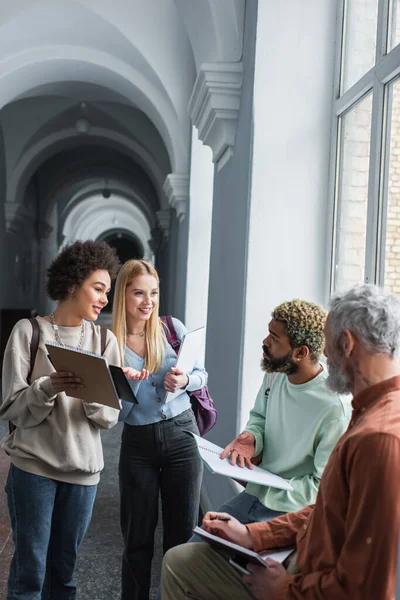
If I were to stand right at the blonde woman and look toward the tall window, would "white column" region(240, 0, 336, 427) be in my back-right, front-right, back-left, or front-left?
front-left

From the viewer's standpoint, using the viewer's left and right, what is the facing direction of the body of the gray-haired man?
facing to the left of the viewer

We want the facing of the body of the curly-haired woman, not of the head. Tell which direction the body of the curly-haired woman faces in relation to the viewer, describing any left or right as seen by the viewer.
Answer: facing the viewer and to the right of the viewer

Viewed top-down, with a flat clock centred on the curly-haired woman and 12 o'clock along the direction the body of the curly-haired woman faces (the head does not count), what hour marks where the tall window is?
The tall window is roughly at 10 o'clock from the curly-haired woman.

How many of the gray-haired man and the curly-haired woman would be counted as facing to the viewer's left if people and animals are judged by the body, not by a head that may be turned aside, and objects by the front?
1

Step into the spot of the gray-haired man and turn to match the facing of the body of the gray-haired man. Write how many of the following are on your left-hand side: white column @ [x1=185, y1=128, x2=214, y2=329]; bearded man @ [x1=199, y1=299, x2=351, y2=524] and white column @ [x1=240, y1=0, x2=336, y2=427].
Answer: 0

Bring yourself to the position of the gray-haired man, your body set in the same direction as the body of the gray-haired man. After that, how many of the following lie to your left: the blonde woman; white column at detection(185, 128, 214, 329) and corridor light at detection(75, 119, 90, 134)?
0

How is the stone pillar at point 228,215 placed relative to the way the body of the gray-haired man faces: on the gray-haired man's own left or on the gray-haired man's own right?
on the gray-haired man's own right

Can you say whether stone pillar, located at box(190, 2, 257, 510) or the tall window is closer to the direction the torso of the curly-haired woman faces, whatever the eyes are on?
the tall window

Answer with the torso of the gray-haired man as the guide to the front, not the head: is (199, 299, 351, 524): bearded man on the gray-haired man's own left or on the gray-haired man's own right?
on the gray-haired man's own right

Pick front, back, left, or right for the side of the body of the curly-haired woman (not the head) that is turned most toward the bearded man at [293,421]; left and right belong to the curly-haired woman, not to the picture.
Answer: front

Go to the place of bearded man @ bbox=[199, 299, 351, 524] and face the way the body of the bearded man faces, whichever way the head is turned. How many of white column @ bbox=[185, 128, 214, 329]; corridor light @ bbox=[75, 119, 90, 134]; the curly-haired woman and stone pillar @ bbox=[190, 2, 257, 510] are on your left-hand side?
0

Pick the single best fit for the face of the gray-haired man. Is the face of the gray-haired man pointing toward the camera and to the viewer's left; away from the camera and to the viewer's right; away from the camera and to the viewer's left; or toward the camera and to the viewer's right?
away from the camera and to the viewer's left

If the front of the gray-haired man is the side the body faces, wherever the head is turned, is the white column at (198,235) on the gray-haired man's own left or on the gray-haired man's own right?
on the gray-haired man's own right

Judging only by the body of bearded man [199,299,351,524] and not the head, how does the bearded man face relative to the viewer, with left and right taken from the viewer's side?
facing the viewer and to the left of the viewer

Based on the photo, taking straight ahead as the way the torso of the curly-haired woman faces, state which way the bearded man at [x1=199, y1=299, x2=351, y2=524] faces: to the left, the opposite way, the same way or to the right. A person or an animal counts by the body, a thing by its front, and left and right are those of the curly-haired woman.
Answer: to the right

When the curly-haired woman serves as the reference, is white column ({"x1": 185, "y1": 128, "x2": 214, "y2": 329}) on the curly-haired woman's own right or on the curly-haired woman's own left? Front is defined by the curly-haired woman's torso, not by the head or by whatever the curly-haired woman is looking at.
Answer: on the curly-haired woman's own left
